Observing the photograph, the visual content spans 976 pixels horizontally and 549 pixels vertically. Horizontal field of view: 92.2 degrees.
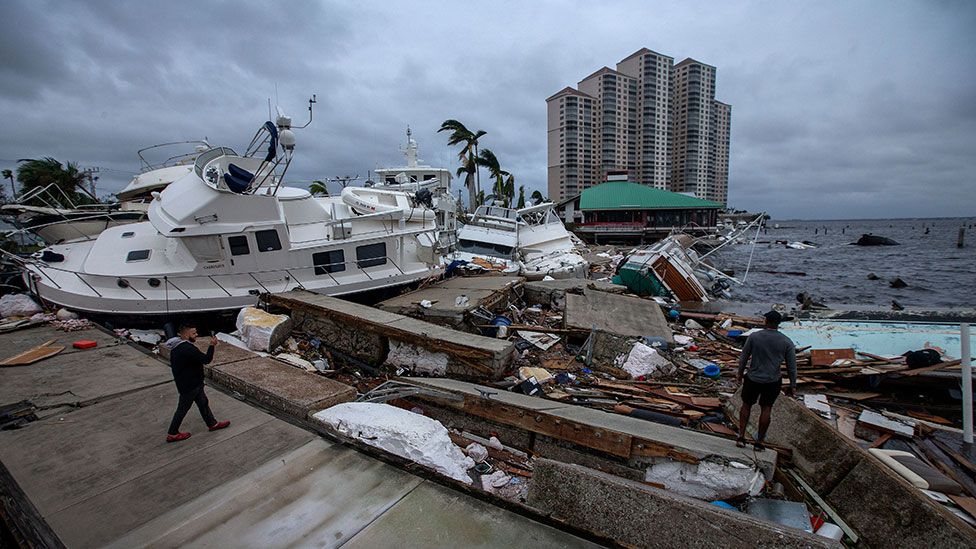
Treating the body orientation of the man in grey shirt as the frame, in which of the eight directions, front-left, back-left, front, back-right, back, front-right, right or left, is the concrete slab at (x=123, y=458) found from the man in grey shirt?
back-left

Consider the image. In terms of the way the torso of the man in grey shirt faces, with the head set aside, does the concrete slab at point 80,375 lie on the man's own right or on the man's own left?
on the man's own left

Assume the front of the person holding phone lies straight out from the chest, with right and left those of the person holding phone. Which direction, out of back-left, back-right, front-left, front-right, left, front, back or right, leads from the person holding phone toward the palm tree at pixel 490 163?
front-left

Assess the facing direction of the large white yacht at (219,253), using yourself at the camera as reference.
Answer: facing to the left of the viewer

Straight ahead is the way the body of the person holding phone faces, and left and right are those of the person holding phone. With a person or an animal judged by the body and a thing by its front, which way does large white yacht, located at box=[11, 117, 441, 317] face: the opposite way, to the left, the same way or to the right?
the opposite way

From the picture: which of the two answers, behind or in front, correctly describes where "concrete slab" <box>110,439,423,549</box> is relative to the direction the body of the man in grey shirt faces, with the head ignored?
behind

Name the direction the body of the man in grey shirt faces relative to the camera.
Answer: away from the camera

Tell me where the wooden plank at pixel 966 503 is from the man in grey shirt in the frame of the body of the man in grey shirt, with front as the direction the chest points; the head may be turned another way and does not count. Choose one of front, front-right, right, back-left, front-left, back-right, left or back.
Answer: right

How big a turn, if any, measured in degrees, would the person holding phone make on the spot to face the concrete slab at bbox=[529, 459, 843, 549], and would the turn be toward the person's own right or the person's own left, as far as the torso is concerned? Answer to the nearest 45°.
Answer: approximately 45° to the person's own right

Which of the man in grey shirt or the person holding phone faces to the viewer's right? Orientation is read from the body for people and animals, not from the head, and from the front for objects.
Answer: the person holding phone

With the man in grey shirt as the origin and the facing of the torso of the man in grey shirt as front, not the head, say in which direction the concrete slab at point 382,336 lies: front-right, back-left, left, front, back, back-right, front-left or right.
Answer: left
